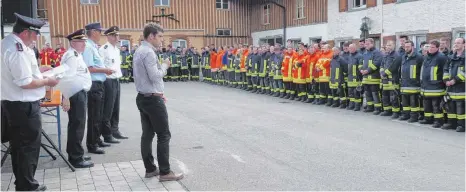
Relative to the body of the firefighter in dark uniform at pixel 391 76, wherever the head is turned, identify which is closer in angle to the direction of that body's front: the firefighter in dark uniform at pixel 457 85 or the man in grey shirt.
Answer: the man in grey shirt

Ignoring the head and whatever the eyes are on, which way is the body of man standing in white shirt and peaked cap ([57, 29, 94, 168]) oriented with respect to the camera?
to the viewer's right

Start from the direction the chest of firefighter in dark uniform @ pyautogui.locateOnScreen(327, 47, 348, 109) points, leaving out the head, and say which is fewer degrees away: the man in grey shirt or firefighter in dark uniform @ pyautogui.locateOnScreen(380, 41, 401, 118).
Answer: the man in grey shirt

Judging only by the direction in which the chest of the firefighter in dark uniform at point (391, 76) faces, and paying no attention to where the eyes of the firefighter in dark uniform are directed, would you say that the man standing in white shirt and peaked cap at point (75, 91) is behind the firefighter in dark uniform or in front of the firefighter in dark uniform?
in front

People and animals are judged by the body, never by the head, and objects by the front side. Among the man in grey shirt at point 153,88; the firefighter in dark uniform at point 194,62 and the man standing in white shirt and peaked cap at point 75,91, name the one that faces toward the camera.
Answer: the firefighter in dark uniform

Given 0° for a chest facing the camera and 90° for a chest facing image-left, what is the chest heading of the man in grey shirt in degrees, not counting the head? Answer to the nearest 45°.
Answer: approximately 270°

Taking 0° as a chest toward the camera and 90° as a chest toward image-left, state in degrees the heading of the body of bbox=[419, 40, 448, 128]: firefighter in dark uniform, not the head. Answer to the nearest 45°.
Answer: approximately 45°

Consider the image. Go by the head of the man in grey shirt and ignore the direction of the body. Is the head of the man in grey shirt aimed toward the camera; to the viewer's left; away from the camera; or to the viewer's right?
to the viewer's right

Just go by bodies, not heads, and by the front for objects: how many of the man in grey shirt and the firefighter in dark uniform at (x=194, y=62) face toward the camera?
1

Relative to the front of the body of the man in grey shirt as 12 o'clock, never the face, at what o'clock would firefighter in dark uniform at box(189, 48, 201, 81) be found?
The firefighter in dark uniform is roughly at 9 o'clock from the man in grey shirt.

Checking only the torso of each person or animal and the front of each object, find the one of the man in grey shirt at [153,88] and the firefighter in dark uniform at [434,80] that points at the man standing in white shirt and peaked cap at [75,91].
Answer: the firefighter in dark uniform

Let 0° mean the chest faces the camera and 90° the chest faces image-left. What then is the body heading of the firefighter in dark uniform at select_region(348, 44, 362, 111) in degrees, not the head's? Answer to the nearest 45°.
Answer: approximately 45°

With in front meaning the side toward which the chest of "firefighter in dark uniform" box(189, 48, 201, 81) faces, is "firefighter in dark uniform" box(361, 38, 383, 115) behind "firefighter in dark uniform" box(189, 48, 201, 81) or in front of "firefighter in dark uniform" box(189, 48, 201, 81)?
in front

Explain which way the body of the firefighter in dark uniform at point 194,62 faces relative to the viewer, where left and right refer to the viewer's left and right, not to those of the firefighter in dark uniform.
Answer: facing the viewer

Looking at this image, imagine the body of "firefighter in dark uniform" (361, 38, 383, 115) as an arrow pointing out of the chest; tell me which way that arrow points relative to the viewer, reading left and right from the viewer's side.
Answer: facing the viewer and to the left of the viewer

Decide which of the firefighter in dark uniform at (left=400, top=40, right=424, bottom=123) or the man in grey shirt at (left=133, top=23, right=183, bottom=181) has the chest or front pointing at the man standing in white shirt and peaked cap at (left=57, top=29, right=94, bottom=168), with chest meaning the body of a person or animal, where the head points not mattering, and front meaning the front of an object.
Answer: the firefighter in dark uniform

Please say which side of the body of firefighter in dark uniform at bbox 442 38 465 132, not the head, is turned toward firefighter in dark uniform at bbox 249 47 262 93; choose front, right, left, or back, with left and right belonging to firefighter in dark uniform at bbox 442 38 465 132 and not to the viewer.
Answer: right
